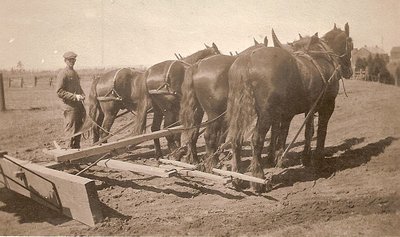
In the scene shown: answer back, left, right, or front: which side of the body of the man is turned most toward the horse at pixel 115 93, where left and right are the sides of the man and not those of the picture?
left

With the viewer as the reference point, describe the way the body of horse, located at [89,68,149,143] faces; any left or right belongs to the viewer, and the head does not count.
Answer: facing away from the viewer and to the right of the viewer

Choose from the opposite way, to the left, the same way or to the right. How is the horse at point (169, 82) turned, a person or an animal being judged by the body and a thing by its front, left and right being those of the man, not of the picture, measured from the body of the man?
to the left

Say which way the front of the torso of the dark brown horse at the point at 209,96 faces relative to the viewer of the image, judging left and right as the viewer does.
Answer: facing away from the viewer and to the right of the viewer

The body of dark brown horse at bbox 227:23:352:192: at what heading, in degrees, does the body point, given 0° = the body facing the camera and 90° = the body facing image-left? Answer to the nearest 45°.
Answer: approximately 225°

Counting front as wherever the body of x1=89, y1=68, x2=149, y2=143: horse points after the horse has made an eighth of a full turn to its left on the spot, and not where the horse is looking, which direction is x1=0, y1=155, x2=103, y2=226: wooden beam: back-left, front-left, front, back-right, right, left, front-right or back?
back

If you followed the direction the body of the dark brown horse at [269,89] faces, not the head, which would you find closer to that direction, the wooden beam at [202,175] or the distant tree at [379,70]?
the distant tree

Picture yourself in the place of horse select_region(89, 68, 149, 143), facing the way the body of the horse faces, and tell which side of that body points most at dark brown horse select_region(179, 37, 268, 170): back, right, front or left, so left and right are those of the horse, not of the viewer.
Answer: right

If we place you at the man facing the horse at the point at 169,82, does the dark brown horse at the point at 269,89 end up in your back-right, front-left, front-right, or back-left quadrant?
front-right

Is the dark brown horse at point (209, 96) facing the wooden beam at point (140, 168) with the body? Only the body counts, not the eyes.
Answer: no

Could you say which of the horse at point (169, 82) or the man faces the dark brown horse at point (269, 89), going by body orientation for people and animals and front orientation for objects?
the man

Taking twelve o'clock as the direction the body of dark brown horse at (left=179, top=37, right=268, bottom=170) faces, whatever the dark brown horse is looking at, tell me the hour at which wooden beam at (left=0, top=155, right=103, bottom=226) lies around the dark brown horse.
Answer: The wooden beam is roughly at 6 o'clock from the dark brown horse.

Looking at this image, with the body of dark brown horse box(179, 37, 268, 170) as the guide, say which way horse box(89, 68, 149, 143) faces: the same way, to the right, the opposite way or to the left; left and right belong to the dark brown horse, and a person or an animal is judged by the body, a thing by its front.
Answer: the same way

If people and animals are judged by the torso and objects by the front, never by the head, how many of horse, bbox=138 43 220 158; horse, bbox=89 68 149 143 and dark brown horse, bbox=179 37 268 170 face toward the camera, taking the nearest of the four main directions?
0

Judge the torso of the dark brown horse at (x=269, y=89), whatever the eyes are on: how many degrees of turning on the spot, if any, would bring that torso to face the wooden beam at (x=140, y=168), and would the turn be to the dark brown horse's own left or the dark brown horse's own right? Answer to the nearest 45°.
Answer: approximately 135° to the dark brown horse's own left

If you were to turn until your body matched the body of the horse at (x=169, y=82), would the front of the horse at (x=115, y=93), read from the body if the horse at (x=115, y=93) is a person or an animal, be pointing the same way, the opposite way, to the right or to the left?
the same way

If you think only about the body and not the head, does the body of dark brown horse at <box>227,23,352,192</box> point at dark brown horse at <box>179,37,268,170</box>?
no

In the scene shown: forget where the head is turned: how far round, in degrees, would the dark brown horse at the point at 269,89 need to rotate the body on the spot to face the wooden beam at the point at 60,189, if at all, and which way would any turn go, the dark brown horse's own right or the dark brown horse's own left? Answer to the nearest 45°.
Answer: approximately 180°

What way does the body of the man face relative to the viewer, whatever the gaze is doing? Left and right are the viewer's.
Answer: facing the viewer and to the right of the viewer

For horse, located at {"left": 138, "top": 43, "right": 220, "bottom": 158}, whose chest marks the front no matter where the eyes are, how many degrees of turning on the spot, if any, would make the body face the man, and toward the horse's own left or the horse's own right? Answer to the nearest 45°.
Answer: approximately 135° to the horse's own left

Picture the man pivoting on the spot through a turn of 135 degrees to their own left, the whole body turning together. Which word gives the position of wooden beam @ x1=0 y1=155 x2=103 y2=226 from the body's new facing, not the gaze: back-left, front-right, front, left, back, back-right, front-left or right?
back

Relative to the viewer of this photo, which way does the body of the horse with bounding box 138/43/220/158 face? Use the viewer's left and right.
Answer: facing away from the viewer and to the right of the viewer
